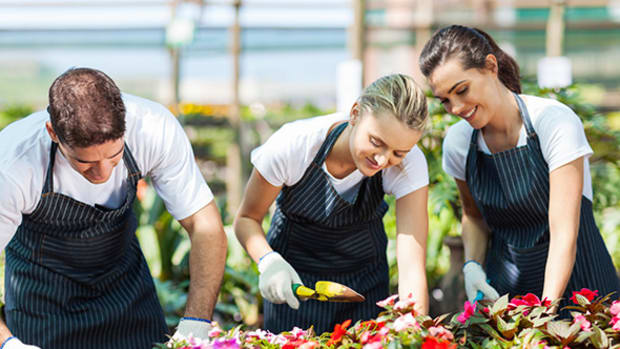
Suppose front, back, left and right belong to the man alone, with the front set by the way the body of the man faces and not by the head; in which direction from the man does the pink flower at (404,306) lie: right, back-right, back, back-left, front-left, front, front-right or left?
front-left

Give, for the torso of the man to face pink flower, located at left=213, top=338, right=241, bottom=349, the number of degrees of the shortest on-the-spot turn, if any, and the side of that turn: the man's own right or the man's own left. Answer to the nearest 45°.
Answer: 0° — they already face it

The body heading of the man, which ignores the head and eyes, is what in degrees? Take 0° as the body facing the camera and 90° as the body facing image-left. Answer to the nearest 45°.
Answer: approximately 0°

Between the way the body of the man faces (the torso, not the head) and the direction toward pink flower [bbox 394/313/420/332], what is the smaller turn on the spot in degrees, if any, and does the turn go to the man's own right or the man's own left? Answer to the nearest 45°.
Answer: approximately 45° to the man's own left

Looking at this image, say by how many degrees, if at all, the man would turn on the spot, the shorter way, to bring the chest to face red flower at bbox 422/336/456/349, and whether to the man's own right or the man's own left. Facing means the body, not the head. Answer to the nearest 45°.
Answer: approximately 45° to the man's own left

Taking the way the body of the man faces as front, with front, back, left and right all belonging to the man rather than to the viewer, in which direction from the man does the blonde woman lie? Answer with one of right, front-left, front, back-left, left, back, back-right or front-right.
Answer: left

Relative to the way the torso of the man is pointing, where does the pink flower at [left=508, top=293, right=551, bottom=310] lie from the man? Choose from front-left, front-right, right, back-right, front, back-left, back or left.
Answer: front-left

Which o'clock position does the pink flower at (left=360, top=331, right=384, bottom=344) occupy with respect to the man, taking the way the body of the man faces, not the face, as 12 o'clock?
The pink flower is roughly at 11 o'clock from the man.

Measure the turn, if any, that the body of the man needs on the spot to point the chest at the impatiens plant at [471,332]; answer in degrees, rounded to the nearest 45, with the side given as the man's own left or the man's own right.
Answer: approximately 45° to the man's own left

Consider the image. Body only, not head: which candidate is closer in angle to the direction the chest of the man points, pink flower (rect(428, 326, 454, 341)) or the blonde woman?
the pink flower
